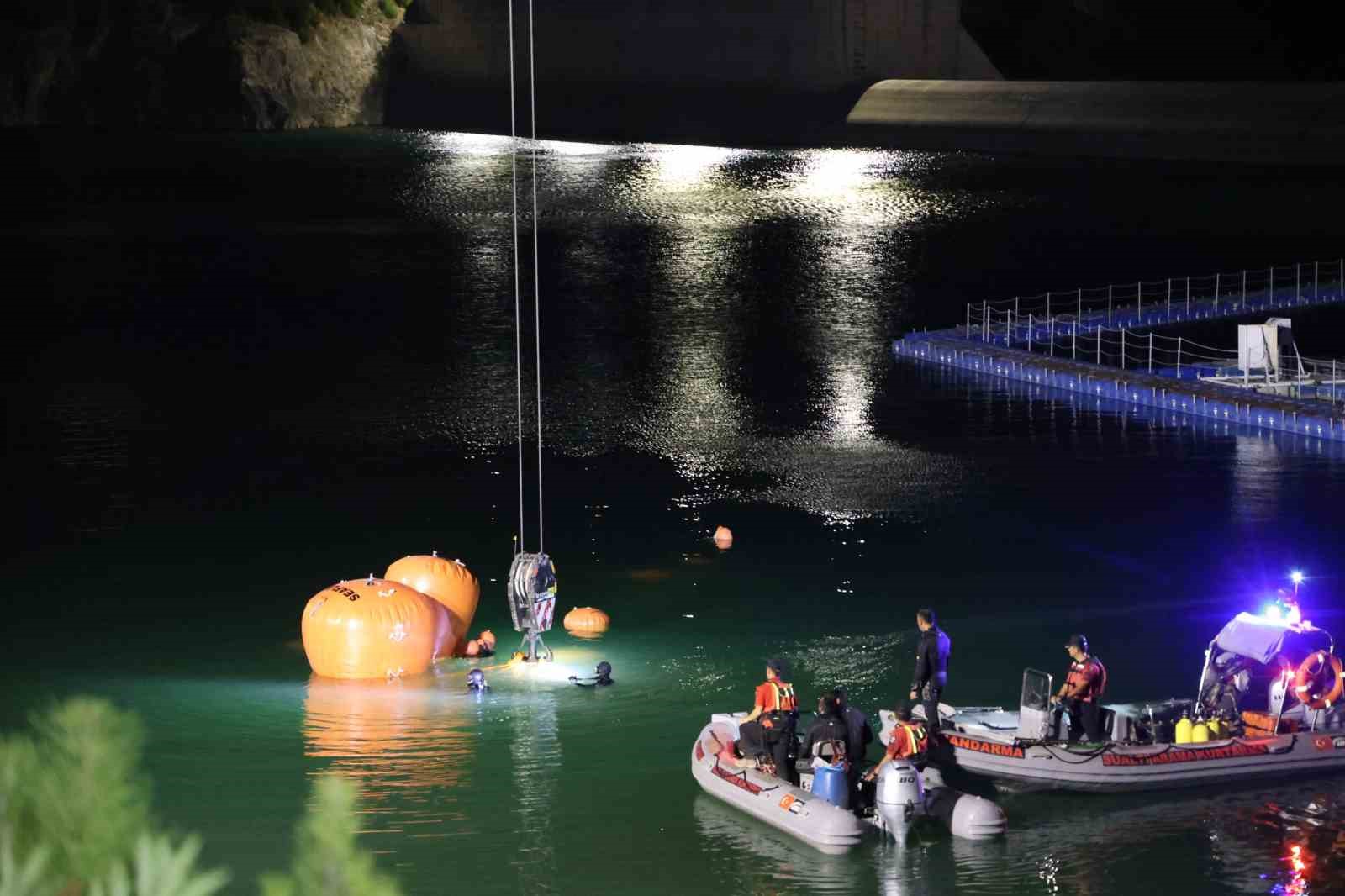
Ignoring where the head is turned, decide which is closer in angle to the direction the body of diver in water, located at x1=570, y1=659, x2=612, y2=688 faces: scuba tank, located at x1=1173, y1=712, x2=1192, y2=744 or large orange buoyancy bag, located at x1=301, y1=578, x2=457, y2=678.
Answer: the large orange buoyancy bag

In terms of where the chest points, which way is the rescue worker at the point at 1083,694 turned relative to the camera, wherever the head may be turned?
to the viewer's left

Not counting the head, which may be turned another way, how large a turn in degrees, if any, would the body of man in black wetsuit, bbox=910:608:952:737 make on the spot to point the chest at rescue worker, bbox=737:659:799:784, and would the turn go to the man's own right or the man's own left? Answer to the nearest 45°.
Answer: approximately 45° to the man's own left

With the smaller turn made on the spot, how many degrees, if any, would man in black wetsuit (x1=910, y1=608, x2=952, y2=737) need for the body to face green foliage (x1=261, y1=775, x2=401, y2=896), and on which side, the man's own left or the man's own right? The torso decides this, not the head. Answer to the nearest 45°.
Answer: approximately 90° to the man's own left

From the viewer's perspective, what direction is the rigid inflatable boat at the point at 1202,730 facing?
to the viewer's left

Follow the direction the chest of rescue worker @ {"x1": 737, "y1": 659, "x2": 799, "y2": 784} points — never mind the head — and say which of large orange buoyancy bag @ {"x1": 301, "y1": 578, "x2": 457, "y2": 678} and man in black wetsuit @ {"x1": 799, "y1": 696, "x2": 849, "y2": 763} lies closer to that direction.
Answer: the large orange buoyancy bag

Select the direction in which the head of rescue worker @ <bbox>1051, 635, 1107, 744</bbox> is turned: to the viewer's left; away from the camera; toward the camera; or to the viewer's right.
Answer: to the viewer's left

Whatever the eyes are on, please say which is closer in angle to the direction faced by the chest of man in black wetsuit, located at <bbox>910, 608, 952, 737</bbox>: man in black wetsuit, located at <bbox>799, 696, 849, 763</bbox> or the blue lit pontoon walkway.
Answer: the man in black wetsuit

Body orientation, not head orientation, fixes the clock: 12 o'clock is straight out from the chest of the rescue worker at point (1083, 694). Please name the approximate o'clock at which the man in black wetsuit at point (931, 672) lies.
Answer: The man in black wetsuit is roughly at 12 o'clock from the rescue worker.

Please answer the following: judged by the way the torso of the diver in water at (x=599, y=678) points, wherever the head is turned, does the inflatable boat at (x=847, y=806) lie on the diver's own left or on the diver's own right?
on the diver's own left

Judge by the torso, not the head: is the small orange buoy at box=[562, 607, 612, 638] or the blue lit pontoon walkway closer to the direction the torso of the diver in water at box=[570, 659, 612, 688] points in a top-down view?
the small orange buoy

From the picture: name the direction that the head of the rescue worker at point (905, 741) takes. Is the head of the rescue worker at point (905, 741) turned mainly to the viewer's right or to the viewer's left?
to the viewer's left

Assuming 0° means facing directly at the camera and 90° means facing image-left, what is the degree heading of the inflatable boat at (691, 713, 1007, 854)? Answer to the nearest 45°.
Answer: approximately 135°

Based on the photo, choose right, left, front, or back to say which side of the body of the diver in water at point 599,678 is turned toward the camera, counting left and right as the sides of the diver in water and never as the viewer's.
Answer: left

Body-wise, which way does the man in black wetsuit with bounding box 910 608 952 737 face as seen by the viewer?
to the viewer's left
